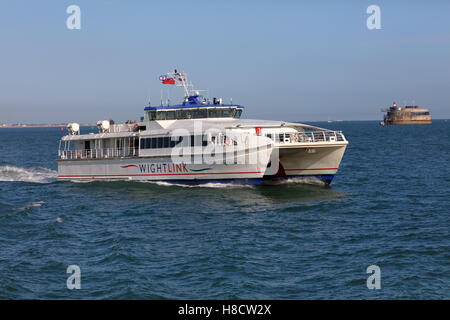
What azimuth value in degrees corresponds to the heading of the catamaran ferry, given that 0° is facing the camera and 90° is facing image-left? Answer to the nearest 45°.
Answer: approximately 315°
